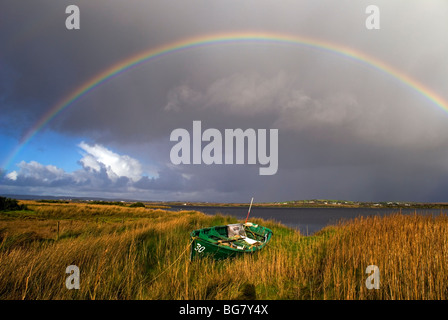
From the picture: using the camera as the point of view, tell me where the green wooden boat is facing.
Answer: facing the viewer and to the left of the viewer
